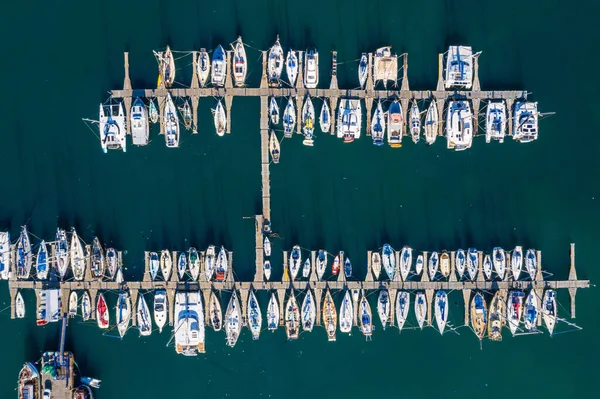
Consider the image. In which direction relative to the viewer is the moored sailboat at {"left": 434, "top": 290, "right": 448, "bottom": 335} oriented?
toward the camera

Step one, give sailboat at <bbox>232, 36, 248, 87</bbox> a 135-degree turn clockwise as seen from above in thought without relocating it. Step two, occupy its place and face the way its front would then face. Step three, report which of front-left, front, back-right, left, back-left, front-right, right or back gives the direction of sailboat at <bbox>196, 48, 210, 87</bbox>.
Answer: back-right

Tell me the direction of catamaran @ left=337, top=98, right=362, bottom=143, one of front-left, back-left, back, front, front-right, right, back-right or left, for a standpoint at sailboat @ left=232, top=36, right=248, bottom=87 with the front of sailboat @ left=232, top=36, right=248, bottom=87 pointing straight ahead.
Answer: right

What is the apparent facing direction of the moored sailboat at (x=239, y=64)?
away from the camera

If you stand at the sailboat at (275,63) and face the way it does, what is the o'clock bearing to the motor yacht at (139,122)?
the motor yacht at (139,122) is roughly at 9 o'clock from the sailboat at (275,63).
